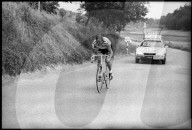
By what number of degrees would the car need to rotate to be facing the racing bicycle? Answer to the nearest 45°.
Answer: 0° — it already faces it
